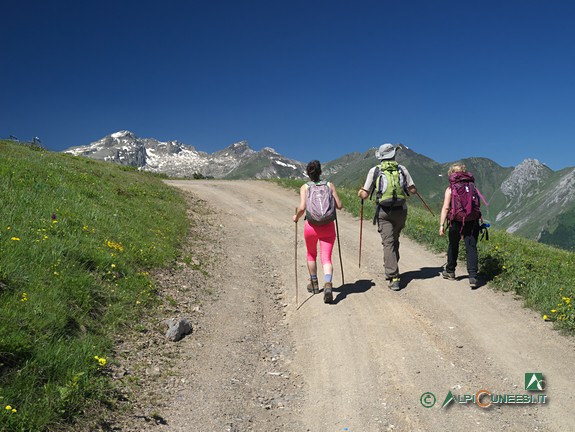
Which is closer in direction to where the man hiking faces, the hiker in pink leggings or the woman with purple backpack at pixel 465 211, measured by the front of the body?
the woman with purple backpack

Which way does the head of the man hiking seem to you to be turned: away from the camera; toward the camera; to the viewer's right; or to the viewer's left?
away from the camera

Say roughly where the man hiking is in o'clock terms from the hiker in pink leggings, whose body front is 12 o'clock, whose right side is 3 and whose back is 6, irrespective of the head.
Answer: The man hiking is roughly at 2 o'clock from the hiker in pink leggings.

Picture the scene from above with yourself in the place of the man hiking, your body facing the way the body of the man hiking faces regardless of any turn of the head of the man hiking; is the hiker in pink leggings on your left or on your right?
on your left

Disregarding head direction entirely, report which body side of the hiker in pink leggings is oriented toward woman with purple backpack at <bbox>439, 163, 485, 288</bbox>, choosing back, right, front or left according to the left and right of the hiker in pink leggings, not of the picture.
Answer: right

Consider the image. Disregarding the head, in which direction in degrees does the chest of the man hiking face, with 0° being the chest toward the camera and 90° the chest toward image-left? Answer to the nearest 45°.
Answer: approximately 180°

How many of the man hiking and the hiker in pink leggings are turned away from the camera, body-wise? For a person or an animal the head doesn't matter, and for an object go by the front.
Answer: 2

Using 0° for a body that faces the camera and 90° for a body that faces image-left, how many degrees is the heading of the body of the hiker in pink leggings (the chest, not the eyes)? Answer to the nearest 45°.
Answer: approximately 180°

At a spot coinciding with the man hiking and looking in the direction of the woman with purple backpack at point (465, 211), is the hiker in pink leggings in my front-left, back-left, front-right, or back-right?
back-right
